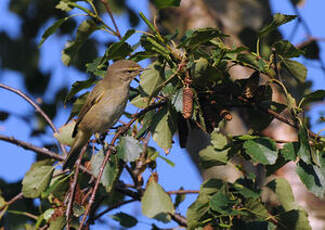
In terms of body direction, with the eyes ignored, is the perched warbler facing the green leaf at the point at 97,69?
no

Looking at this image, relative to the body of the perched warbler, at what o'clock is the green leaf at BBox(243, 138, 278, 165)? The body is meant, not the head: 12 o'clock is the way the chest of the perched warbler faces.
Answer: The green leaf is roughly at 12 o'clock from the perched warbler.

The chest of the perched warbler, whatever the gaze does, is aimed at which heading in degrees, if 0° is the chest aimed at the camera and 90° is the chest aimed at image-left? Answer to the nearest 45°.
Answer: approximately 270°

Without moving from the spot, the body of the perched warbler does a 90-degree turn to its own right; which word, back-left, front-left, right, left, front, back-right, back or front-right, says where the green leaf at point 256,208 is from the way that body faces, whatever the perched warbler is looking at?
front-left

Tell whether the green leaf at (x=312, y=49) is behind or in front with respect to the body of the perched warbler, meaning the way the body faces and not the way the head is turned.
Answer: in front

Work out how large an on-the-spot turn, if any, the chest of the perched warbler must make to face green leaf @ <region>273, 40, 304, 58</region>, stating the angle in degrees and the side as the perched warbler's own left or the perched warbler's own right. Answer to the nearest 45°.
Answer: approximately 45° to the perched warbler's own right

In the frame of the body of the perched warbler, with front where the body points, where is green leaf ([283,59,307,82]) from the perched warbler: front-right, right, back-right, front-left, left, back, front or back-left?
front-right

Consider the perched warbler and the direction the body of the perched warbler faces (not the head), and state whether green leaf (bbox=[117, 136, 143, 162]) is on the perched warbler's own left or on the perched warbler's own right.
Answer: on the perched warbler's own left

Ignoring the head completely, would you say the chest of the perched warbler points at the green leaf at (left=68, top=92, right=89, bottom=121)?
no
